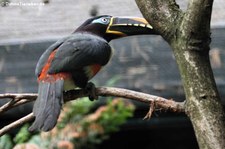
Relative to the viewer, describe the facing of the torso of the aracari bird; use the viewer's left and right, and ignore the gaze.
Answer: facing away from the viewer and to the right of the viewer
